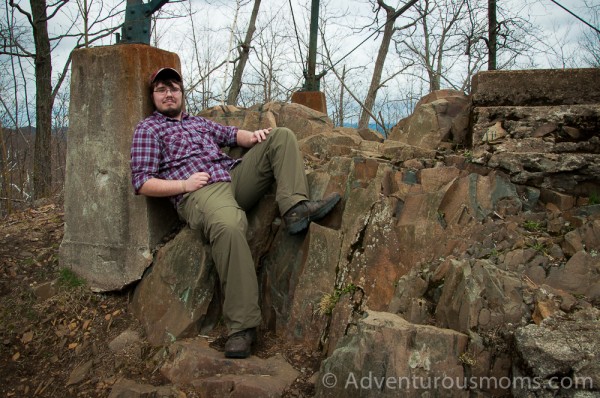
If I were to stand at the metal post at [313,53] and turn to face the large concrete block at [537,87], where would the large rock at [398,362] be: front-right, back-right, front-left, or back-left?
front-right

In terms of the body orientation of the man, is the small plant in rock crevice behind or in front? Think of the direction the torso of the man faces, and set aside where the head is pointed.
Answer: in front

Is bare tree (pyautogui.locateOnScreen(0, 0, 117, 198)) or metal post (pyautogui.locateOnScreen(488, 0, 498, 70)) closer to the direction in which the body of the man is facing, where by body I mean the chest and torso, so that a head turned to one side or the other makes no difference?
the metal post

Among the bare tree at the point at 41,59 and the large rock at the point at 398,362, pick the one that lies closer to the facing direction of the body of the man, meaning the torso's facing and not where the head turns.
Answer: the large rock

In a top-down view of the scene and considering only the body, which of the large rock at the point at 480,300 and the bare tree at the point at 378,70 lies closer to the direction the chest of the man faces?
the large rock

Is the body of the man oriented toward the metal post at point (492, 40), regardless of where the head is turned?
no

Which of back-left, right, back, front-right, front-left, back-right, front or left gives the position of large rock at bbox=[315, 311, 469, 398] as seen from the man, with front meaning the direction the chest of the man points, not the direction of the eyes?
front

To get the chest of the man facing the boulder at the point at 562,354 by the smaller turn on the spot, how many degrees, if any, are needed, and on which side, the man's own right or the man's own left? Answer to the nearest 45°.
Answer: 0° — they already face it

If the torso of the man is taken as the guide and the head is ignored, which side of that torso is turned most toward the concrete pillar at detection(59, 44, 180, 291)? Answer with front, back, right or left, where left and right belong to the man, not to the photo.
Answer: back

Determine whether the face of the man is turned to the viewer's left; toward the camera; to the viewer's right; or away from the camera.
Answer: toward the camera

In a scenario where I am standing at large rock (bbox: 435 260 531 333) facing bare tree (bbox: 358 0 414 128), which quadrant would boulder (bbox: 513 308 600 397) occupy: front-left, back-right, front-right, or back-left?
back-right

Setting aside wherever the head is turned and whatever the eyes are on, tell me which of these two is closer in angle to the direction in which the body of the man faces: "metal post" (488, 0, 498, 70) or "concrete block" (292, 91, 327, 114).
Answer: the metal post

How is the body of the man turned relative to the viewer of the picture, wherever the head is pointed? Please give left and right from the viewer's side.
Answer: facing the viewer and to the right of the viewer

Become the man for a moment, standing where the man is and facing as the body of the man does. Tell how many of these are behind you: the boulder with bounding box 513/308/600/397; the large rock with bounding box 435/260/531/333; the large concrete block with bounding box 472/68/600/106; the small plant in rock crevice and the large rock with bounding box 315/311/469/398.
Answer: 0

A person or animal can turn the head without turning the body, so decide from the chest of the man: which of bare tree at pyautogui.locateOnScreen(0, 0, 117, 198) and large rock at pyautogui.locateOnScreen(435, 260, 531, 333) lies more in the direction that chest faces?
the large rock

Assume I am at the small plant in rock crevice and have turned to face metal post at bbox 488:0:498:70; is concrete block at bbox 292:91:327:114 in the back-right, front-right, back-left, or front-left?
front-left

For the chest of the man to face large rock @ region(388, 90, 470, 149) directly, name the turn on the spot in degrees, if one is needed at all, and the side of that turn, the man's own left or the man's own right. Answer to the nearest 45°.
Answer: approximately 90° to the man's own left
